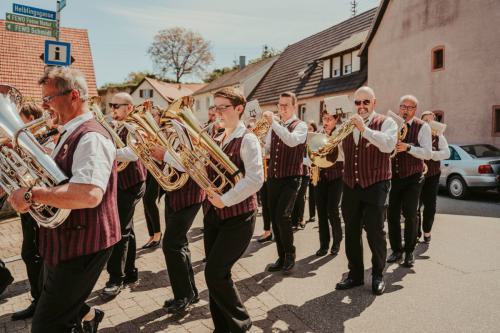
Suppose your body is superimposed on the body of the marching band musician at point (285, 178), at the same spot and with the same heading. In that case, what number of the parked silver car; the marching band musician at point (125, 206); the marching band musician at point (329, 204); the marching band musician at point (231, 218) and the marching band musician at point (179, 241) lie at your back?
2

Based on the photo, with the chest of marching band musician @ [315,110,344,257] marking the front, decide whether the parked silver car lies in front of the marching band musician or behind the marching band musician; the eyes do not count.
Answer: behind

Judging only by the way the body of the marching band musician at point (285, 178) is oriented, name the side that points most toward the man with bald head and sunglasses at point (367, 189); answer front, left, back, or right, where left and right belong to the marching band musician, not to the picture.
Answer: left

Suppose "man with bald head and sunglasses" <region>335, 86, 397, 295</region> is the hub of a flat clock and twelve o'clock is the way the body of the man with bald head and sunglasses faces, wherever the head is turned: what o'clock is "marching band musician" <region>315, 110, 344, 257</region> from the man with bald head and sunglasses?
The marching band musician is roughly at 4 o'clock from the man with bald head and sunglasses.

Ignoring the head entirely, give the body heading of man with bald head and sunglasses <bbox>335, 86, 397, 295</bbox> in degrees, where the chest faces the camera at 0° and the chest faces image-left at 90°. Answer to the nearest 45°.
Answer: approximately 45°

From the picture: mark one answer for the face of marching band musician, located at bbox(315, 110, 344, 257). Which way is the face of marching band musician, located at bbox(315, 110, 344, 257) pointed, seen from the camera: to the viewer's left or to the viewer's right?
to the viewer's left

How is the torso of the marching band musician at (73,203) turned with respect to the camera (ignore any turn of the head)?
to the viewer's left

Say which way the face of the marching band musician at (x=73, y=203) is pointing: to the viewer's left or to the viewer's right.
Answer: to the viewer's left

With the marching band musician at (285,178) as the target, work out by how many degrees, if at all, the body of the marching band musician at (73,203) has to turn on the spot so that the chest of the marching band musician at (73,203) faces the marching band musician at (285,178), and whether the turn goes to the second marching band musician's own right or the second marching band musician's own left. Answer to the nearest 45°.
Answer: approximately 135° to the second marching band musician's own right

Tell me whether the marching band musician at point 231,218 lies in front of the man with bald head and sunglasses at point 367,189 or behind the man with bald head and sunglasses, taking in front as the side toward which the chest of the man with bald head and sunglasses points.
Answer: in front
